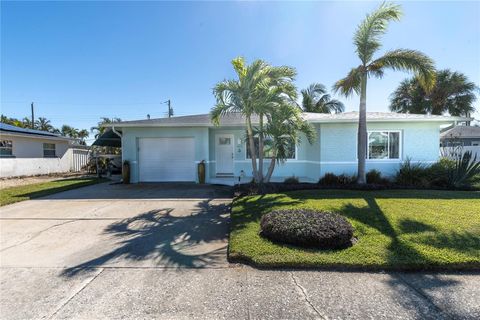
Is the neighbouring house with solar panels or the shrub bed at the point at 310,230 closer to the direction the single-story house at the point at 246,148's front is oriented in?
the shrub bed

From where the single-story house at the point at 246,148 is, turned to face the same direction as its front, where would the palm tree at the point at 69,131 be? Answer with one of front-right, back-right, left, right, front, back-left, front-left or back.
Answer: back-right

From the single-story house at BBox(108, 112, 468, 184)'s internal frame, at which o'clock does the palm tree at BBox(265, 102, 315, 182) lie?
The palm tree is roughly at 11 o'clock from the single-story house.

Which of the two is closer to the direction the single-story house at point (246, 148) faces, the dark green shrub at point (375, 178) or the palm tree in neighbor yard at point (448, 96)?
the dark green shrub

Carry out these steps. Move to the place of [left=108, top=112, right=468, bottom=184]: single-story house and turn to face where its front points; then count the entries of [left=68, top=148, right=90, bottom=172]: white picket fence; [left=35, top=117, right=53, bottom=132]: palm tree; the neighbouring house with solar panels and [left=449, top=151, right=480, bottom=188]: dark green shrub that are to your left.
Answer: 1

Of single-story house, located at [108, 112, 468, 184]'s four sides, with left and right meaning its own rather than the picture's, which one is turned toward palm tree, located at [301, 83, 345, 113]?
back

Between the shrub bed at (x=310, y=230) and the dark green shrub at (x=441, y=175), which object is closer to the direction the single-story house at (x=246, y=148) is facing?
the shrub bed

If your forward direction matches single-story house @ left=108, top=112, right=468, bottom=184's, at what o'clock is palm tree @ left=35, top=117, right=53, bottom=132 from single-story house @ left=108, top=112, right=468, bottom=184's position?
The palm tree is roughly at 4 o'clock from the single-story house.

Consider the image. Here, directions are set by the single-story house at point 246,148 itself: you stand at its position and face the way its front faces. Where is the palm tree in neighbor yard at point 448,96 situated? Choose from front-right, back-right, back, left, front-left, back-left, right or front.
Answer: back-left

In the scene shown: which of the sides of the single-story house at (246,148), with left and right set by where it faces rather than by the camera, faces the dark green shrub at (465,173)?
left

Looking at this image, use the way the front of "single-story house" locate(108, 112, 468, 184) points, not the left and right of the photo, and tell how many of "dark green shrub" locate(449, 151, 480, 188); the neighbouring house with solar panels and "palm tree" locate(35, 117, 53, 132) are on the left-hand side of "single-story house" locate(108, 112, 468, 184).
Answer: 1

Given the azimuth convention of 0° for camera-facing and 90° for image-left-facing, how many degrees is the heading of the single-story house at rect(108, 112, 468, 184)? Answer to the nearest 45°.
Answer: approximately 0°

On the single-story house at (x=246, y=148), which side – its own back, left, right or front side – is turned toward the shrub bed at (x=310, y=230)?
front
